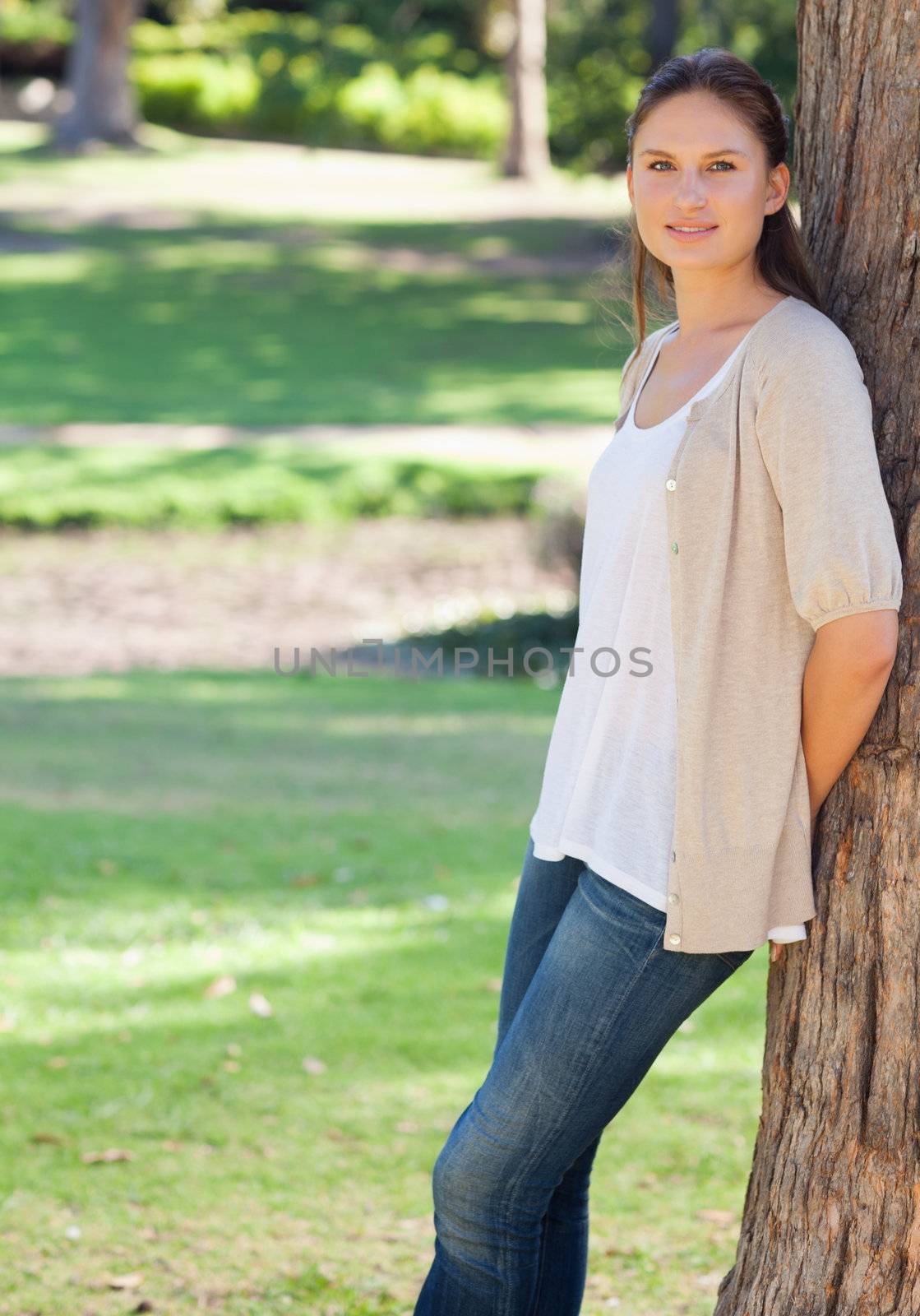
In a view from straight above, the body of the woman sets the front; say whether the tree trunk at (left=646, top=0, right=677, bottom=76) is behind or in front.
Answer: behind

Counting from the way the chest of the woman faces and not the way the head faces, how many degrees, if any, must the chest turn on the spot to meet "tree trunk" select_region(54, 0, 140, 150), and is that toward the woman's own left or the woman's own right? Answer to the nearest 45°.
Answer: approximately 135° to the woman's own right

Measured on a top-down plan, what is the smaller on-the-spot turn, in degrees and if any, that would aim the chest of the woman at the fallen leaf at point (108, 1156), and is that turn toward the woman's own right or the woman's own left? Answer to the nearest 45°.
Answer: approximately 90° to the woman's own right

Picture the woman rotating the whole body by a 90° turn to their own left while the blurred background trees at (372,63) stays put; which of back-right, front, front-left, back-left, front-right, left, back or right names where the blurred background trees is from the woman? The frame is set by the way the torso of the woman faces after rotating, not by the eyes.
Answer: back-left

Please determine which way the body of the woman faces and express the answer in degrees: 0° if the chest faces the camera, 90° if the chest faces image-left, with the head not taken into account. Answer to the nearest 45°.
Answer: approximately 45°

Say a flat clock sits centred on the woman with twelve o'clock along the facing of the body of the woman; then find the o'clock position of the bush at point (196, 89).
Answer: The bush is roughly at 4 o'clock from the woman.
